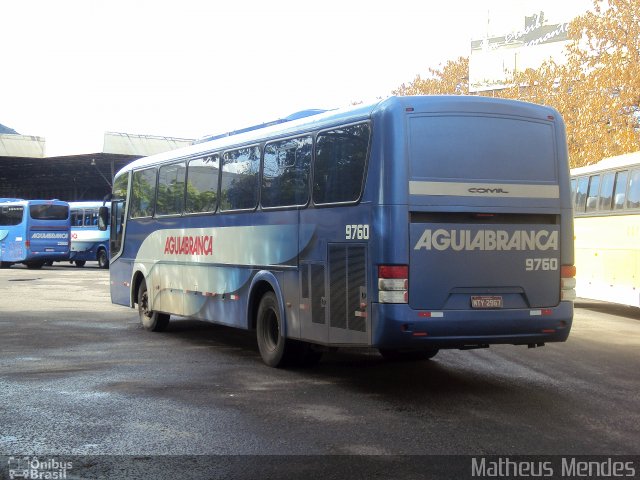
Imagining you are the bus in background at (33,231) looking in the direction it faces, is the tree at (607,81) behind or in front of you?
behind

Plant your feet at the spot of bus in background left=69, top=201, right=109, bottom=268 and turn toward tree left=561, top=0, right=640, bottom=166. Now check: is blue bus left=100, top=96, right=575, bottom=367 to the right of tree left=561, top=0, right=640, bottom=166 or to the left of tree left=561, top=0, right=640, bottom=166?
right

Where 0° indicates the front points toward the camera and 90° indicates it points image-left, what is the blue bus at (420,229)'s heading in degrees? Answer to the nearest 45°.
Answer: approximately 135°

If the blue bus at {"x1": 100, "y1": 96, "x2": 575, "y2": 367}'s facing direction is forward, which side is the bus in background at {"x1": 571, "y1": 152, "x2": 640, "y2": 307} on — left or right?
on its right

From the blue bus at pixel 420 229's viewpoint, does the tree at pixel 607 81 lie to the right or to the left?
on its right
